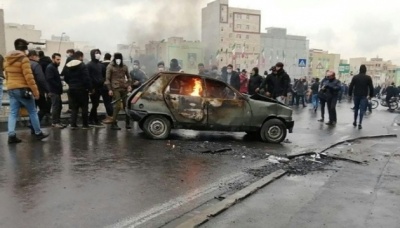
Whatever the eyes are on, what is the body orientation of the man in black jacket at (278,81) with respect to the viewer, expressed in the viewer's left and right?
facing the viewer and to the left of the viewer

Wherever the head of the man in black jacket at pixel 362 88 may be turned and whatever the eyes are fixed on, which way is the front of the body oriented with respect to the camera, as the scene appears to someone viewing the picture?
away from the camera

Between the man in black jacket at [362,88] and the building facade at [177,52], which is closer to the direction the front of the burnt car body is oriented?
the man in black jacket

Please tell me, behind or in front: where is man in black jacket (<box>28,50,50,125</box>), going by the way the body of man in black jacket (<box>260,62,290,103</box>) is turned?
in front

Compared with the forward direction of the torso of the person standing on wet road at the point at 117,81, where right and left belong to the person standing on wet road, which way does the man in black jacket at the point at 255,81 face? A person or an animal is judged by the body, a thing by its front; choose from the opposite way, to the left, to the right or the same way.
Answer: to the right

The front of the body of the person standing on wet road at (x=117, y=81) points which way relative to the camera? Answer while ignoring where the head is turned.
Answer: toward the camera

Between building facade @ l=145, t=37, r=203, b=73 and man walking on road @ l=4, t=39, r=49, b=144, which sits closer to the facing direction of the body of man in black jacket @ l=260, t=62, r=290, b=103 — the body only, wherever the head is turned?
the man walking on road

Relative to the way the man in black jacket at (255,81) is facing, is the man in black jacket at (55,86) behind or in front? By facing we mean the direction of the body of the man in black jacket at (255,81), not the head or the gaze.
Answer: in front

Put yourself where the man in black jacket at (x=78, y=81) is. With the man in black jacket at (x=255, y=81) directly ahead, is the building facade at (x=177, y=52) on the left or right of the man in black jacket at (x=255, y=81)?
left

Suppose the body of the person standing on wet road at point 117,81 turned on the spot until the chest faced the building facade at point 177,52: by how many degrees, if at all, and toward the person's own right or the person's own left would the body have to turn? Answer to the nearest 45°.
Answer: approximately 180°

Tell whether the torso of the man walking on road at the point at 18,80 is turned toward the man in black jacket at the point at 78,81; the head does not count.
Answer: yes

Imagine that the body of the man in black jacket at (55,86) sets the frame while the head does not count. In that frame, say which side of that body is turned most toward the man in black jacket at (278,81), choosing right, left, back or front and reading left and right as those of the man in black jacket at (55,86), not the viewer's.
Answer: front
